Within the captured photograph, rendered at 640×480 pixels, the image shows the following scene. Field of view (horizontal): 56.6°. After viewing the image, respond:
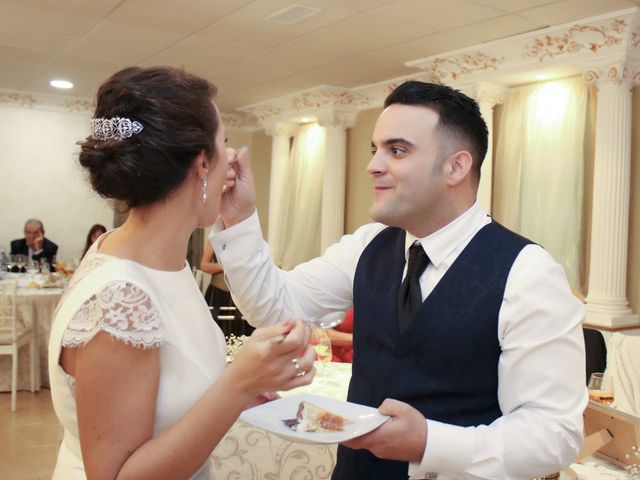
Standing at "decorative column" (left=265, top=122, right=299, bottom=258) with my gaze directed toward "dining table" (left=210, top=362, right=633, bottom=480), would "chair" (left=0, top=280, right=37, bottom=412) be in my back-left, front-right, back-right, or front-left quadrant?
front-right

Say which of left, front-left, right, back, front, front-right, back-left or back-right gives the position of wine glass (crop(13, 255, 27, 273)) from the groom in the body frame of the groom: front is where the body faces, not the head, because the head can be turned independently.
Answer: right

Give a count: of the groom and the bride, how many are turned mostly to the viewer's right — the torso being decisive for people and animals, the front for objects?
1

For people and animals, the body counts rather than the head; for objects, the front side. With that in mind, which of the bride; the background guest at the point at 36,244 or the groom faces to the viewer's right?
the bride

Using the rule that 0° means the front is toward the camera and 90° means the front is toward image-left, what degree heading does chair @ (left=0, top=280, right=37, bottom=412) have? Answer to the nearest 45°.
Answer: approximately 225°

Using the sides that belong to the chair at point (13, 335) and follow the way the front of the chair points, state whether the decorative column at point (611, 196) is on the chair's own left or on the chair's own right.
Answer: on the chair's own right

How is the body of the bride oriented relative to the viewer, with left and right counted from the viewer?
facing to the right of the viewer

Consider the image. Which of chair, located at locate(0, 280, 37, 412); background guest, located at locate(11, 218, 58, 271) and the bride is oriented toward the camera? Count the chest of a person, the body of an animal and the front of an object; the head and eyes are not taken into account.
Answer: the background guest

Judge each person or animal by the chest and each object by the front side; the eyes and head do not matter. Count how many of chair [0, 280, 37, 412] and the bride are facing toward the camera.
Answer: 0

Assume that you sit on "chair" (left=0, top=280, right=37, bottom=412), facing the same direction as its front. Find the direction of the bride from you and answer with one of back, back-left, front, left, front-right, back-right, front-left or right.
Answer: back-right

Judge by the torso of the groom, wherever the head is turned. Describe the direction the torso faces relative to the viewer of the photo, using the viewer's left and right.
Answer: facing the viewer and to the left of the viewer

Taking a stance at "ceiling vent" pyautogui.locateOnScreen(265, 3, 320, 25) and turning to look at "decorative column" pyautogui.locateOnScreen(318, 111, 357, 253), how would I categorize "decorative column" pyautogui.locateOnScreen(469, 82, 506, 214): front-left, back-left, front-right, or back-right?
front-right

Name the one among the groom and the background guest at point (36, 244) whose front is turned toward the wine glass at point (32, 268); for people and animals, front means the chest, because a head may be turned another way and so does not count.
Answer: the background guest

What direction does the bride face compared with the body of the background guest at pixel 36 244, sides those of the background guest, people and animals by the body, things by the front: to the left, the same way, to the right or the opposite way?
to the left

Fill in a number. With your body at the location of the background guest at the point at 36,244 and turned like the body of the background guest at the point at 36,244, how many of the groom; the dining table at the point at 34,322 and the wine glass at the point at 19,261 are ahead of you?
3

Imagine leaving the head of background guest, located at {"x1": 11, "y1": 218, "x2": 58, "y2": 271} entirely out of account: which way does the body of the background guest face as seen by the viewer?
toward the camera

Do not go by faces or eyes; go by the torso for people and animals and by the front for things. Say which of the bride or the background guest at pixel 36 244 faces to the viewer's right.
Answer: the bride

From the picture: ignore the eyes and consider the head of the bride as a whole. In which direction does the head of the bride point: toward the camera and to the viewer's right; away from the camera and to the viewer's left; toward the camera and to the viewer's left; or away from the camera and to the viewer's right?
away from the camera and to the viewer's right
